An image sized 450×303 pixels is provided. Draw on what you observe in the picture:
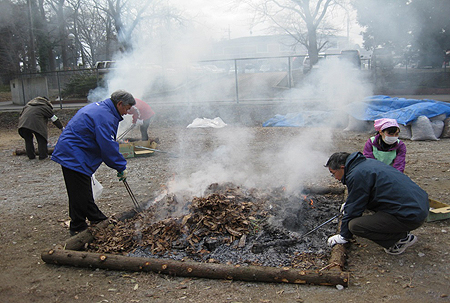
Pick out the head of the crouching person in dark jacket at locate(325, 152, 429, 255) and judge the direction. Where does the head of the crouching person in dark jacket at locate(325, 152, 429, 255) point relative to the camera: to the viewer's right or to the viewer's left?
to the viewer's left

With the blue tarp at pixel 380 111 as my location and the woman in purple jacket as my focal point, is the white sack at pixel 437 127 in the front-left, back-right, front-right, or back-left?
front-left

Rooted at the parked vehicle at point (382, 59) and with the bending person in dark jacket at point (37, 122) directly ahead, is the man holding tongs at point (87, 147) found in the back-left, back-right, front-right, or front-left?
front-left

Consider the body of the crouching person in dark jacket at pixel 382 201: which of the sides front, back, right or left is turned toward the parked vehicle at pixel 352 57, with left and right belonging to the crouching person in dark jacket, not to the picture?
right

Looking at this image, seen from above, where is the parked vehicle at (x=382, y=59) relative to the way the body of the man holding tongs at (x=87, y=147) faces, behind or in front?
in front

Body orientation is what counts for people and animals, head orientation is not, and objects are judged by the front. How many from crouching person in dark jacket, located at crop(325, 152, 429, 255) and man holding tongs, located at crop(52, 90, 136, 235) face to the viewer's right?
1

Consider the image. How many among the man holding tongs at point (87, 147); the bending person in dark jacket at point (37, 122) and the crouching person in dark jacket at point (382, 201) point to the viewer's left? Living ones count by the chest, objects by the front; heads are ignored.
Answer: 1

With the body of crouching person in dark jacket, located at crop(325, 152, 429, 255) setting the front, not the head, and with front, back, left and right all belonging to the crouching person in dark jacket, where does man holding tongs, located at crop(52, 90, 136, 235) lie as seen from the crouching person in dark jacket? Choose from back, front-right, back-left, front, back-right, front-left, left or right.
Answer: front

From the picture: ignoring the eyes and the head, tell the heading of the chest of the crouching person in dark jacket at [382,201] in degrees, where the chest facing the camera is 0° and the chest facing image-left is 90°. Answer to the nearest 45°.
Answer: approximately 90°

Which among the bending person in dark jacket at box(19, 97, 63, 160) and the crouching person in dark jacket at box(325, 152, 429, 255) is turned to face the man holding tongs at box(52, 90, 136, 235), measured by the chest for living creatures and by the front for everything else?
the crouching person in dark jacket at box(325, 152, 429, 255)

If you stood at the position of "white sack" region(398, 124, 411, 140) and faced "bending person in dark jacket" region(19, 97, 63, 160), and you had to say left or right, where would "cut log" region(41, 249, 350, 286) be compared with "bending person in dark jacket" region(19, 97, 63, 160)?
left

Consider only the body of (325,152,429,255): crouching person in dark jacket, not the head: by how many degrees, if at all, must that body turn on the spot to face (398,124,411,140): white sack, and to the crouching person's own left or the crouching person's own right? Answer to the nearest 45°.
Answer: approximately 90° to the crouching person's own right

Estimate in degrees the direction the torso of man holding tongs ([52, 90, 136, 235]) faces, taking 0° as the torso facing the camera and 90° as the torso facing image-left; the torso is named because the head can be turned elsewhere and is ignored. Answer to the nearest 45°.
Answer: approximately 270°

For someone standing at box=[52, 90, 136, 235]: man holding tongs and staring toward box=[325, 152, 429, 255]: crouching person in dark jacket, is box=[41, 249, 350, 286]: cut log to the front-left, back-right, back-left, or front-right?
front-right
